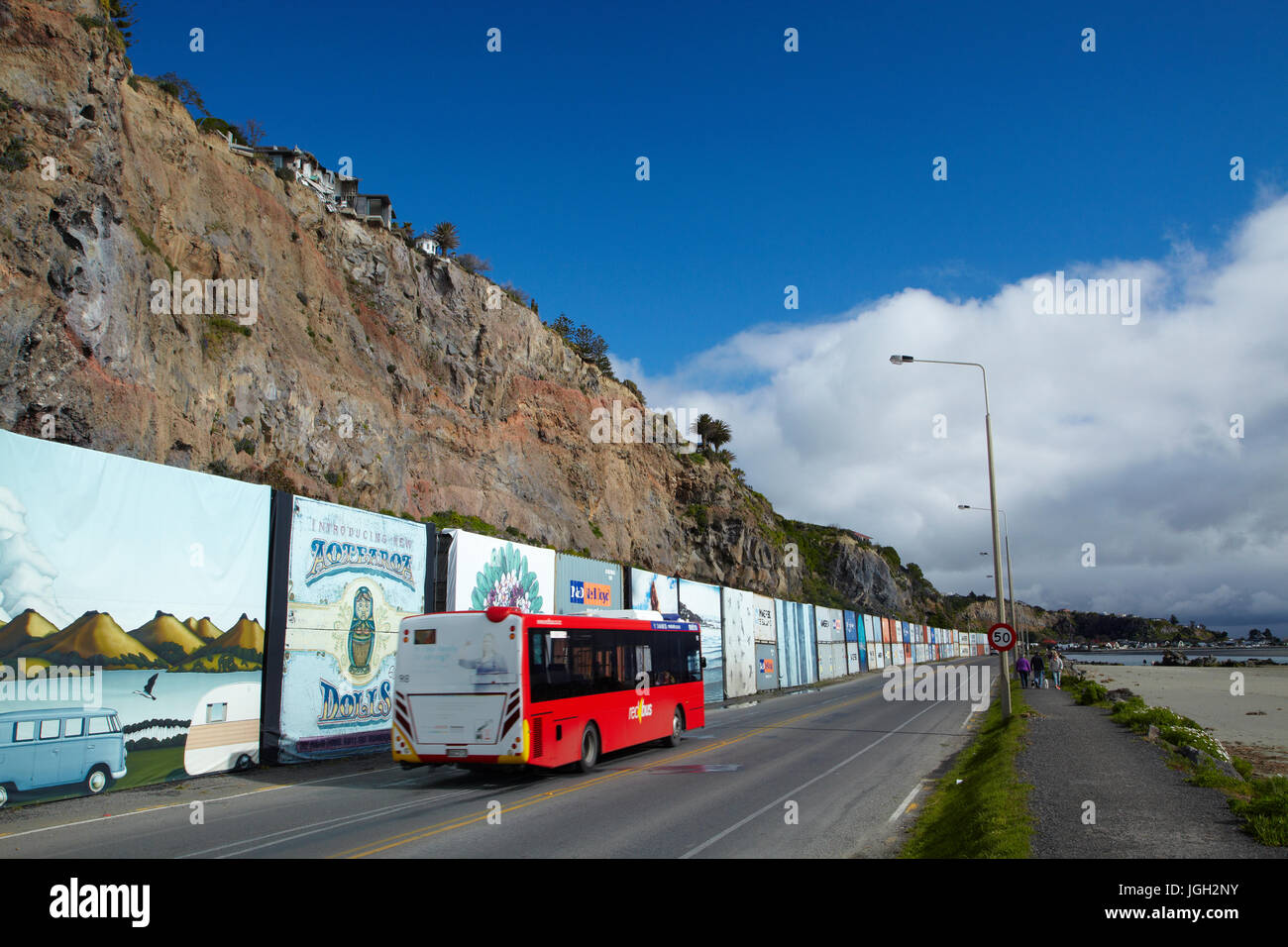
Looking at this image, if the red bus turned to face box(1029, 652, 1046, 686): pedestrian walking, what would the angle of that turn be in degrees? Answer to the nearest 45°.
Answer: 0° — it already faces them

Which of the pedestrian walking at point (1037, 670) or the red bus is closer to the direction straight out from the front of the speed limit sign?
the red bus

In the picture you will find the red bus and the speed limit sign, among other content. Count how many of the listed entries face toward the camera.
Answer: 1

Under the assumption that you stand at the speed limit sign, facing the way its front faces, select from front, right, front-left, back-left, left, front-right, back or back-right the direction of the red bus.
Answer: front-right

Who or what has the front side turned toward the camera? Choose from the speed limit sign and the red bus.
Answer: the speed limit sign

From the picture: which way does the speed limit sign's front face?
toward the camera

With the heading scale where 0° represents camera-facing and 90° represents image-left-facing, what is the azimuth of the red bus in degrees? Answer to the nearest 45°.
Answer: approximately 225°

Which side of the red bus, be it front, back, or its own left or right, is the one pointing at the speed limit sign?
front

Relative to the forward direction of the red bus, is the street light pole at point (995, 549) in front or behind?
in front

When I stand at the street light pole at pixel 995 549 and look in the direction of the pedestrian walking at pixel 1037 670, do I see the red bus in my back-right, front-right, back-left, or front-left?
back-left

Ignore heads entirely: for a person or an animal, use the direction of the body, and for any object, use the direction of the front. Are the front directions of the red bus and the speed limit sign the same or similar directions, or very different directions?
very different directions
